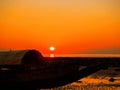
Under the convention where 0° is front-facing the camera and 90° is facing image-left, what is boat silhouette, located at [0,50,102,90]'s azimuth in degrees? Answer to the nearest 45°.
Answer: approximately 270°
